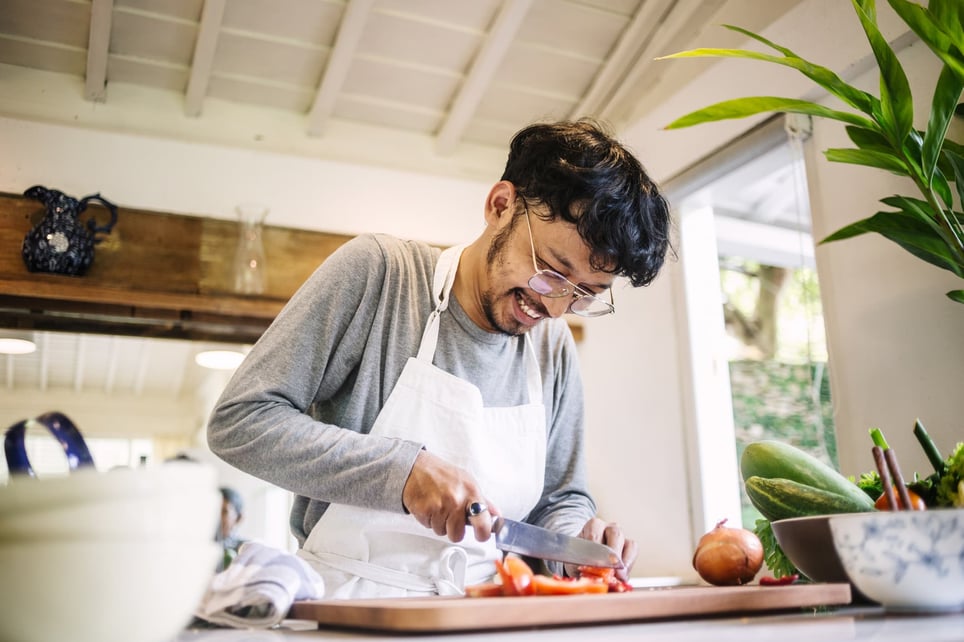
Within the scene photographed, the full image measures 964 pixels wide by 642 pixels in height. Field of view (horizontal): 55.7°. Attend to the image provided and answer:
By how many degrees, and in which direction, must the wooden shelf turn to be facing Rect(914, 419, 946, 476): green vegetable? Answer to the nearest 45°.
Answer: approximately 45° to its left

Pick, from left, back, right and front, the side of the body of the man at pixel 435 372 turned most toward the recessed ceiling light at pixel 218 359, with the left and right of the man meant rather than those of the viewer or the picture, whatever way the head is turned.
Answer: back

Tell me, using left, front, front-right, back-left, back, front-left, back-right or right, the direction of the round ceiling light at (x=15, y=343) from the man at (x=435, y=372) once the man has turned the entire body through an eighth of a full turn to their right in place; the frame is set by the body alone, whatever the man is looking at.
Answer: back-right

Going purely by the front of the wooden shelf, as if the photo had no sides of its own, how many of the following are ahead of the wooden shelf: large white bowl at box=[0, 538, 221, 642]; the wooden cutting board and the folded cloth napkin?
3

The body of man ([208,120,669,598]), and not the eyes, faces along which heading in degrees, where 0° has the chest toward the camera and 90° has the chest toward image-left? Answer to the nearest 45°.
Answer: approximately 315°

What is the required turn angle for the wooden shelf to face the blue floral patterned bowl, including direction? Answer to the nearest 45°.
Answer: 0° — it already faces it

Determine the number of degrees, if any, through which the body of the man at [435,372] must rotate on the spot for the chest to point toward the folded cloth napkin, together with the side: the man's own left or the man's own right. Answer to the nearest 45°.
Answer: approximately 45° to the man's own right

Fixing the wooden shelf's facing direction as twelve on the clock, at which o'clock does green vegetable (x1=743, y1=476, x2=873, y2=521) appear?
The green vegetable is roughly at 11 o'clock from the wooden shelf.
